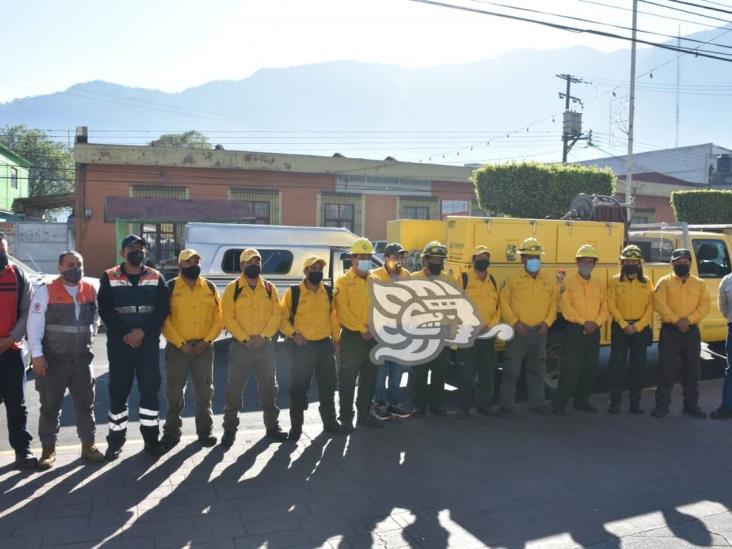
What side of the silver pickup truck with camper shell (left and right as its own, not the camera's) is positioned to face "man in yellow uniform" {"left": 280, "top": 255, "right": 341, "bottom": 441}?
right

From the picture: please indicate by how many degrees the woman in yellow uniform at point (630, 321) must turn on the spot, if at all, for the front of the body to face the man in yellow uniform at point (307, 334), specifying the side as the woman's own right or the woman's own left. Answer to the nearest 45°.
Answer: approximately 45° to the woman's own right

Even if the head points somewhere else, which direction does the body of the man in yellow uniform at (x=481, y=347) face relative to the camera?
toward the camera

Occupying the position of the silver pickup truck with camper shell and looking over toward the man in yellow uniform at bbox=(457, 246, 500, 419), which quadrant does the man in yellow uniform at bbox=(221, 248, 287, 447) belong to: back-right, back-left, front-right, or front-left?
front-right

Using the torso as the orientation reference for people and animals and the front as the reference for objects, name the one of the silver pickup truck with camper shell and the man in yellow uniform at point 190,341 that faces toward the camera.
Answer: the man in yellow uniform

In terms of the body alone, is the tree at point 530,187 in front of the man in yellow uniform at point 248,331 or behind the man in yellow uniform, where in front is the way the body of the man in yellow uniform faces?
behind

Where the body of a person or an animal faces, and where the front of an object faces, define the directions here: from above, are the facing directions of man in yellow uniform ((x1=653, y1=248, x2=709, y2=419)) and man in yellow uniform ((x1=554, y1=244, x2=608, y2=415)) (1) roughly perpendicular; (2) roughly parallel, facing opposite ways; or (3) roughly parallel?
roughly parallel

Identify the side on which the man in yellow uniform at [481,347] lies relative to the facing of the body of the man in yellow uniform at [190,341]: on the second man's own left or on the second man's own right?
on the second man's own left

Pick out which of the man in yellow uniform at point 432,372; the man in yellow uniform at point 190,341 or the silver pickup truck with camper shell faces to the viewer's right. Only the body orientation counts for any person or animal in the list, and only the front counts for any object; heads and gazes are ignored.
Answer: the silver pickup truck with camper shell

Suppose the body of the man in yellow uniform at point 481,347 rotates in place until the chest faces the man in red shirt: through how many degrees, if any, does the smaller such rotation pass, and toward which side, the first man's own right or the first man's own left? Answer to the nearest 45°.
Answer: approximately 45° to the first man's own right

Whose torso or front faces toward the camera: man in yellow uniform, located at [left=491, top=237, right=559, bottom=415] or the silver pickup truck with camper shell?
the man in yellow uniform

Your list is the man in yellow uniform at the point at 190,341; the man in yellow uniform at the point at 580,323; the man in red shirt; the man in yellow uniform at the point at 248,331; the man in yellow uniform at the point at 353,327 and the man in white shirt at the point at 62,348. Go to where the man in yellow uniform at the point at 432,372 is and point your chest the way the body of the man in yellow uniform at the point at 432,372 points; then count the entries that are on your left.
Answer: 1

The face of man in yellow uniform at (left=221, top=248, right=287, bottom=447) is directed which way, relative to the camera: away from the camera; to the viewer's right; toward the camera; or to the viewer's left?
toward the camera

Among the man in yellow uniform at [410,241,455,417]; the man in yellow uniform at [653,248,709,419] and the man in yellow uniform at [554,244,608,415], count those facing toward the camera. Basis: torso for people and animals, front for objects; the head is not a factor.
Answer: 3

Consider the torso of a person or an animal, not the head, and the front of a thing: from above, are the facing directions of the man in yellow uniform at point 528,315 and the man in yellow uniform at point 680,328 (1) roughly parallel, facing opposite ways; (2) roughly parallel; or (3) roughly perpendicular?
roughly parallel

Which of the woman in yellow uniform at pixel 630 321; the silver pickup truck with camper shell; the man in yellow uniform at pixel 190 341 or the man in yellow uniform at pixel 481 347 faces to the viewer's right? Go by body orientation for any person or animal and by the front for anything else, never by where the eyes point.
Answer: the silver pickup truck with camper shell

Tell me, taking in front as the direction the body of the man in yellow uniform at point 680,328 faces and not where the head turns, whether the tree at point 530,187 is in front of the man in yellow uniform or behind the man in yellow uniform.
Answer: behind
